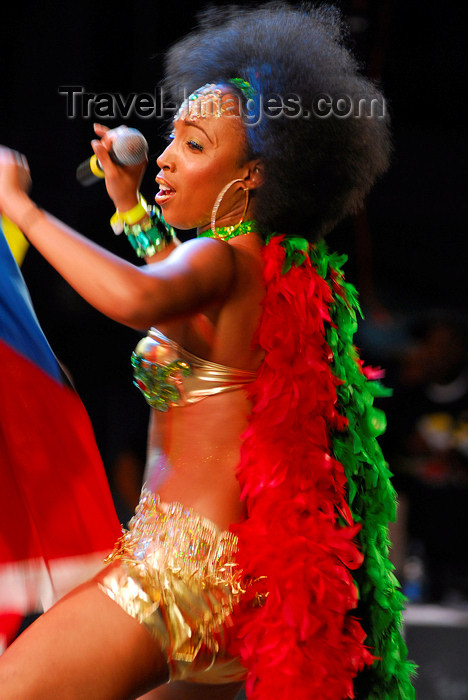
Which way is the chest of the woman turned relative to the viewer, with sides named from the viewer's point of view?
facing to the left of the viewer

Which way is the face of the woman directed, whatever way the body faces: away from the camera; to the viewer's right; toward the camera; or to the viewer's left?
to the viewer's left
